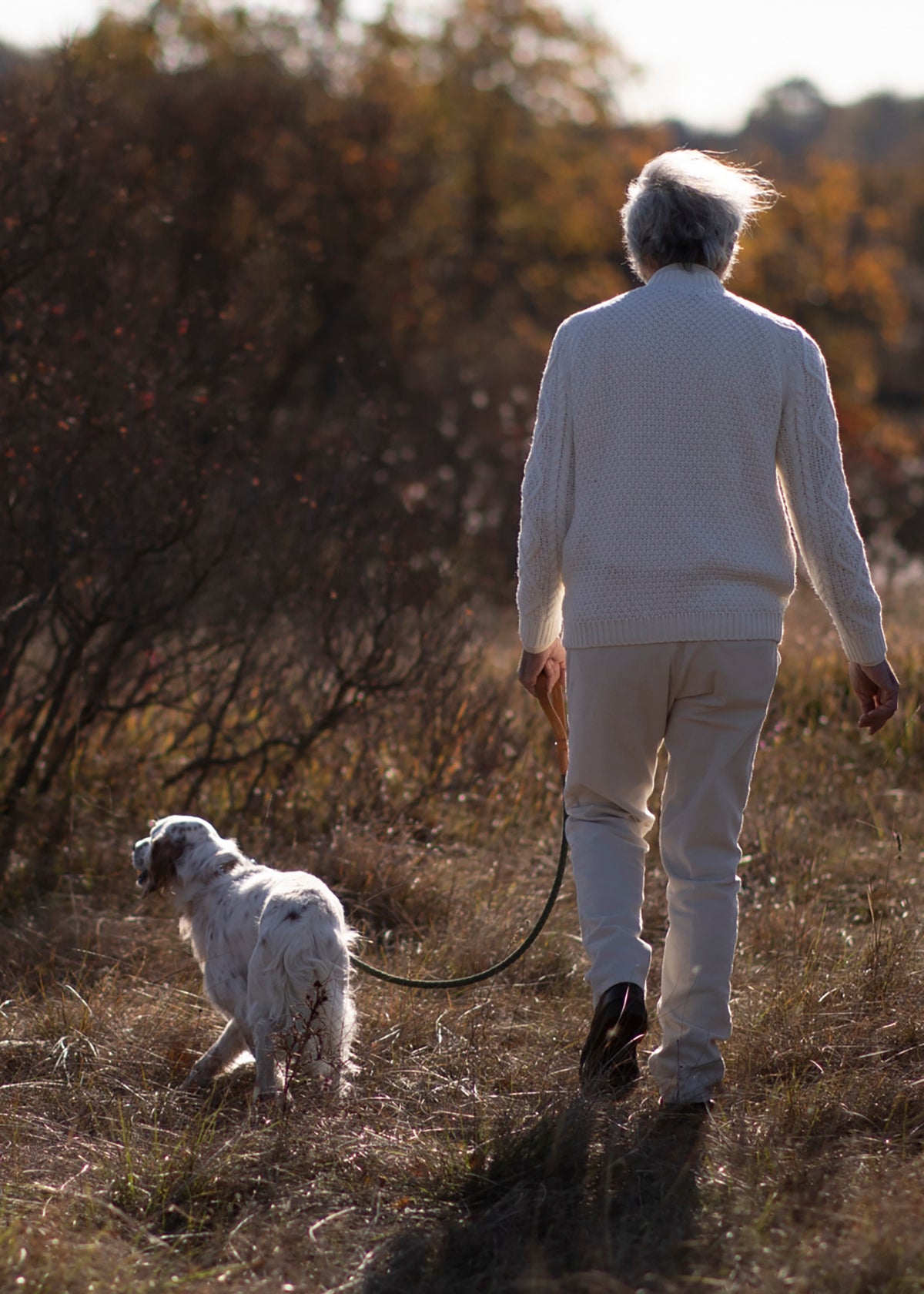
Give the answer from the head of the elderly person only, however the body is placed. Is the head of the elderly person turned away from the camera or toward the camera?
away from the camera

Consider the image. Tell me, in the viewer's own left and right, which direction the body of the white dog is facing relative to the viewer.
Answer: facing away from the viewer and to the left of the viewer

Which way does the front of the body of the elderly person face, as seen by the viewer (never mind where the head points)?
away from the camera

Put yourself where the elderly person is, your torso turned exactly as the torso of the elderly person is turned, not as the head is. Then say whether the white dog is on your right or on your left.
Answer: on your left
